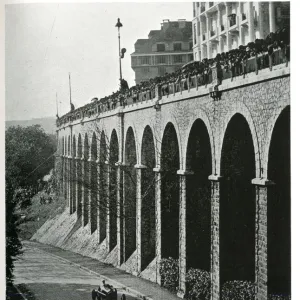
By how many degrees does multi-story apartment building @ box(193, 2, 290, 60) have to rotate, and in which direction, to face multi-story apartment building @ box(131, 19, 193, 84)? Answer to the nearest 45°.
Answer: approximately 45° to its right

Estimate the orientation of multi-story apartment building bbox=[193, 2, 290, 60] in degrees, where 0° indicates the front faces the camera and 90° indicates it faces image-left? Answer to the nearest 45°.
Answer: approximately 45°

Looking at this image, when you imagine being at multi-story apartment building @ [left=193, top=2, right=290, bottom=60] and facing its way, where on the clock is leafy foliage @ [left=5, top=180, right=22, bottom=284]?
The leafy foliage is roughly at 1 o'clock from the multi-story apartment building.
